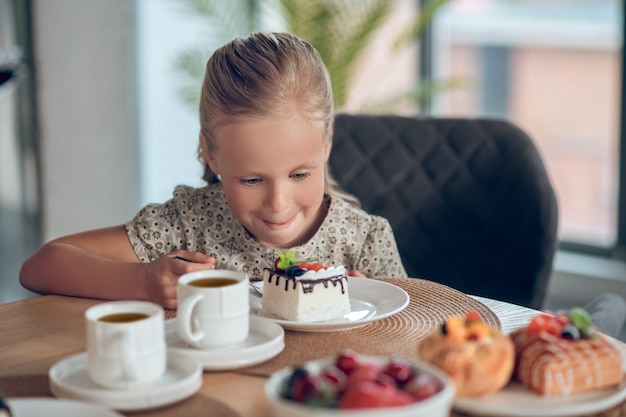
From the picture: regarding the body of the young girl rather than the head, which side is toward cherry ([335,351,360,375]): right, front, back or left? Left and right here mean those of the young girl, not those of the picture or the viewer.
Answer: front

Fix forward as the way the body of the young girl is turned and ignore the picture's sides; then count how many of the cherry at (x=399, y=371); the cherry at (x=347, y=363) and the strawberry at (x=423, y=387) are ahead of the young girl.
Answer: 3

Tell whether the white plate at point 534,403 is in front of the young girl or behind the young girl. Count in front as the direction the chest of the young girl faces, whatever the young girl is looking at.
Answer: in front

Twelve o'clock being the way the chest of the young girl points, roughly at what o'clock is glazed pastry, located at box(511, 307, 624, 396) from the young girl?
The glazed pastry is roughly at 11 o'clock from the young girl.

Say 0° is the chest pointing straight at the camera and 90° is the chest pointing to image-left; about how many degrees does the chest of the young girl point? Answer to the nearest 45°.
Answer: approximately 0°

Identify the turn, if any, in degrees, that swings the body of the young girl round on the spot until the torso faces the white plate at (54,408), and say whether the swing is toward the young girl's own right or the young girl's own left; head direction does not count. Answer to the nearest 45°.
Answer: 0° — they already face it

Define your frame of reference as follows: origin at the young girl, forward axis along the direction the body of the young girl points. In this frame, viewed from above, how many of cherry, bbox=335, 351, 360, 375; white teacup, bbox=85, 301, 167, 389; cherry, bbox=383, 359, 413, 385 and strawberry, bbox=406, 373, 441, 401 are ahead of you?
4

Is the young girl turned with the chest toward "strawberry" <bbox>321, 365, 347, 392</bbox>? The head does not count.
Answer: yes

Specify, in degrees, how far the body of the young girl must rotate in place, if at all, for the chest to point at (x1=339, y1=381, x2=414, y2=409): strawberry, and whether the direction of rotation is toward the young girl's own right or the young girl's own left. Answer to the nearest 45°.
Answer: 0° — they already face it
